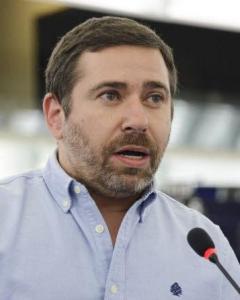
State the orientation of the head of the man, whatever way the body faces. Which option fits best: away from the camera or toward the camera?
toward the camera

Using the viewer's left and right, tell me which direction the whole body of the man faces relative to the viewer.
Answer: facing the viewer and to the right of the viewer

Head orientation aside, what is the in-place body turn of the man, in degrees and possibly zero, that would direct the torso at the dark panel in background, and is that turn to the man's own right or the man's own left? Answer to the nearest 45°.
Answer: approximately 135° to the man's own left
